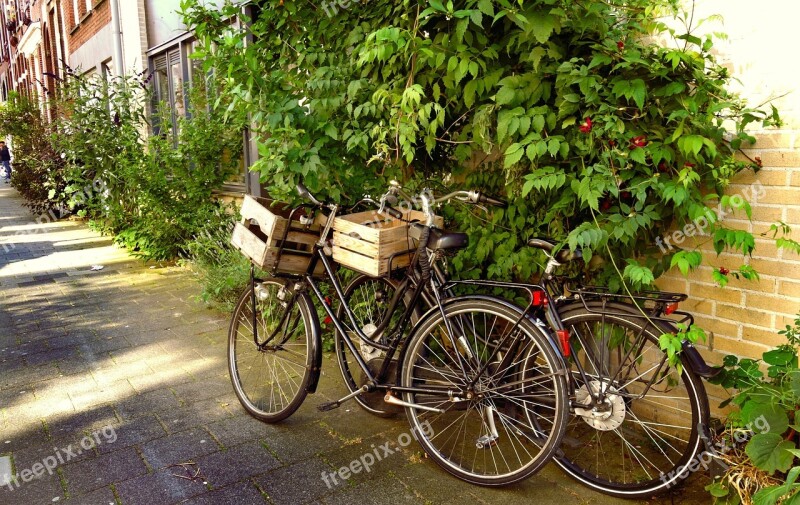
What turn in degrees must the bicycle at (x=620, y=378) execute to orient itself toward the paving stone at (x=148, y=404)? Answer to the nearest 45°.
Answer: approximately 45° to its left

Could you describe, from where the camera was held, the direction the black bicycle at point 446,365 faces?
facing away from the viewer and to the left of the viewer

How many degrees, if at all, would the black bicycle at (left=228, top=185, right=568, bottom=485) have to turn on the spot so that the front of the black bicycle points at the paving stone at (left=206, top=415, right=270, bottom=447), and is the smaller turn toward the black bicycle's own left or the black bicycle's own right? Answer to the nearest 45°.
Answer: approximately 45° to the black bicycle's own left

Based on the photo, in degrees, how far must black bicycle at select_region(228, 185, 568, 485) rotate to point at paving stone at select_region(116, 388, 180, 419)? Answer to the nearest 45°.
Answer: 0° — it already faces it

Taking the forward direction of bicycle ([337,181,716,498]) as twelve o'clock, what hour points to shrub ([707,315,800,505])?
The shrub is roughly at 6 o'clock from the bicycle.

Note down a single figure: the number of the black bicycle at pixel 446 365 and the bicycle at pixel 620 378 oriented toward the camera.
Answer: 0

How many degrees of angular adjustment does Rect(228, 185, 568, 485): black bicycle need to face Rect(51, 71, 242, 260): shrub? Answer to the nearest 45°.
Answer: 0° — it already faces it

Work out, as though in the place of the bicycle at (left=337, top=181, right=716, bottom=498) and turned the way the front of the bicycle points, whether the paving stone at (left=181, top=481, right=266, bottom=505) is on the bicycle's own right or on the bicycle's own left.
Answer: on the bicycle's own left

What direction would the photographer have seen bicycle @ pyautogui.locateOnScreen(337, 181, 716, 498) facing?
facing away from the viewer and to the left of the viewer

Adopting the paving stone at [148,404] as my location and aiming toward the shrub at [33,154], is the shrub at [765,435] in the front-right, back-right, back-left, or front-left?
back-right

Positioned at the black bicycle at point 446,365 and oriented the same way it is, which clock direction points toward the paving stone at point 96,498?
The paving stone is roughly at 10 o'clock from the black bicycle.

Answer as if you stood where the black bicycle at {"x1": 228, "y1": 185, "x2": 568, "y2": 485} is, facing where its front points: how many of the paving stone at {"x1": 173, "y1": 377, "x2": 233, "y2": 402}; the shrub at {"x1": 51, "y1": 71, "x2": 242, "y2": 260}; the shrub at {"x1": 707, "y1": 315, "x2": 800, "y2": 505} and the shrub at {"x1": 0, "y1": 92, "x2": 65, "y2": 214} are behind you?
1

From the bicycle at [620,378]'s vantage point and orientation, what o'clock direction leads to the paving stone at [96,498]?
The paving stone is roughly at 10 o'clock from the bicycle.
